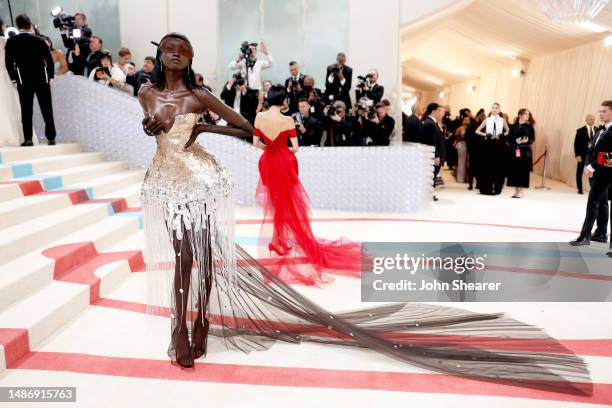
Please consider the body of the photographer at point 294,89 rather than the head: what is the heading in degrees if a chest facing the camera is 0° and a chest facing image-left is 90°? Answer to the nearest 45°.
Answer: approximately 0°

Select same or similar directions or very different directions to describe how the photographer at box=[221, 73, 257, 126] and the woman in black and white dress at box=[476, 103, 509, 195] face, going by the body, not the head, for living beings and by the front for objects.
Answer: same or similar directions

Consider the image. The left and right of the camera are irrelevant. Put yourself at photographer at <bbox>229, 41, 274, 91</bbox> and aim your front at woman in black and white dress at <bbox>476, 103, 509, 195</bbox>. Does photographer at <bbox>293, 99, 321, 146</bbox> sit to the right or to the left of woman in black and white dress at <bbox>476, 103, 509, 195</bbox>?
right

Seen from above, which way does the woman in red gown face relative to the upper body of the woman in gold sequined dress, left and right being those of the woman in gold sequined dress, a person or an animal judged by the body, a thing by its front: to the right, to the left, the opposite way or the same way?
the opposite way

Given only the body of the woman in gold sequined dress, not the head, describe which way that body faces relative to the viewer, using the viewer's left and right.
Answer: facing the viewer

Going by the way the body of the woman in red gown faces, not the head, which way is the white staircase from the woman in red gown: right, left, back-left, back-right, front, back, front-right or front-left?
left

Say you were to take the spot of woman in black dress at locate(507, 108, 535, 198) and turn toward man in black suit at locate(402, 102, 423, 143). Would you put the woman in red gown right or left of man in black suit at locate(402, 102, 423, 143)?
left

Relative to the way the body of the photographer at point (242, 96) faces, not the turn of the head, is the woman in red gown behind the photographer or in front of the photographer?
in front

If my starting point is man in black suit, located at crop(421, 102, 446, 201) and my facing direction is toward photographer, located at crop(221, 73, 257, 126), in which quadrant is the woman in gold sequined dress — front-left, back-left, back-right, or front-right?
front-left

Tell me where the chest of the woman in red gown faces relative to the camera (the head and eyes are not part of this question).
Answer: away from the camera
